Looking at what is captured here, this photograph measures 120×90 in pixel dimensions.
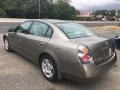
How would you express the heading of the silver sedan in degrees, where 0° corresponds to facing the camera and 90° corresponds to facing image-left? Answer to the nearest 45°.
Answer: approximately 135°
